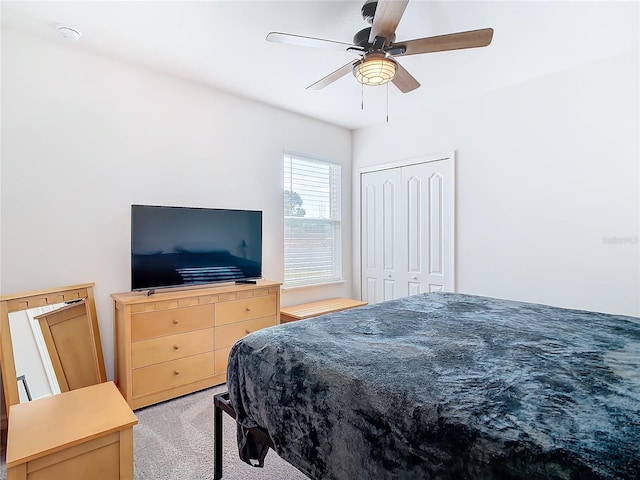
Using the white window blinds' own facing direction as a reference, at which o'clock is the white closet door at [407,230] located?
The white closet door is roughly at 11 o'clock from the white window blinds.

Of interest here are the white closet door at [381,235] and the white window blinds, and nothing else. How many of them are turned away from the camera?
0

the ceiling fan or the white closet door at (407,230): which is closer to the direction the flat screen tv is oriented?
the ceiling fan

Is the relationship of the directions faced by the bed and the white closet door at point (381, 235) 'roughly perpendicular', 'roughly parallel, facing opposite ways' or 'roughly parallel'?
roughly perpendicular

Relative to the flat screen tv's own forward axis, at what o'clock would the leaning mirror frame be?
The leaning mirror frame is roughly at 4 o'clock from the flat screen tv.

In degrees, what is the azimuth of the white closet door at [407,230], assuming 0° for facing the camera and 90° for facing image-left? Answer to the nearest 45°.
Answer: approximately 45°

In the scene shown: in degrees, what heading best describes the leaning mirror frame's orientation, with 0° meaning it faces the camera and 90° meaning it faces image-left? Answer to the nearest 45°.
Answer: approximately 315°

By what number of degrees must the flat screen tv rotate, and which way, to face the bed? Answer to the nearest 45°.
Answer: approximately 45° to its right

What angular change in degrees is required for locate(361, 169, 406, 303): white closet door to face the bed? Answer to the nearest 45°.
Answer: approximately 45° to its left

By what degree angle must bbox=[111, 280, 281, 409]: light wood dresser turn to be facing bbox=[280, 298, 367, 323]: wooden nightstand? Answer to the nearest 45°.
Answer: approximately 90° to its left

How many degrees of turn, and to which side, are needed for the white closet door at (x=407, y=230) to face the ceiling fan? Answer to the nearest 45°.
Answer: approximately 45° to its left

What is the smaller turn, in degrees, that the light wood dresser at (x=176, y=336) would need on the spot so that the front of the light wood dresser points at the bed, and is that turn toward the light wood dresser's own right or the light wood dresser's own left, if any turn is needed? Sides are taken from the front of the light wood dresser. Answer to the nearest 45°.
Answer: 0° — it already faces it

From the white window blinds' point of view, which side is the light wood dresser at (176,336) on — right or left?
on its right

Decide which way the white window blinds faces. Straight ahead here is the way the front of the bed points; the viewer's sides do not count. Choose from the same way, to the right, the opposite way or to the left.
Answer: the opposite way

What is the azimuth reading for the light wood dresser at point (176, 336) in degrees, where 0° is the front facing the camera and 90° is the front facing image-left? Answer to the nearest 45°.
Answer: approximately 315°

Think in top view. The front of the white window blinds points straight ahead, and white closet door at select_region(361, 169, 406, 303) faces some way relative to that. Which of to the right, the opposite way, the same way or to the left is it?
to the right
